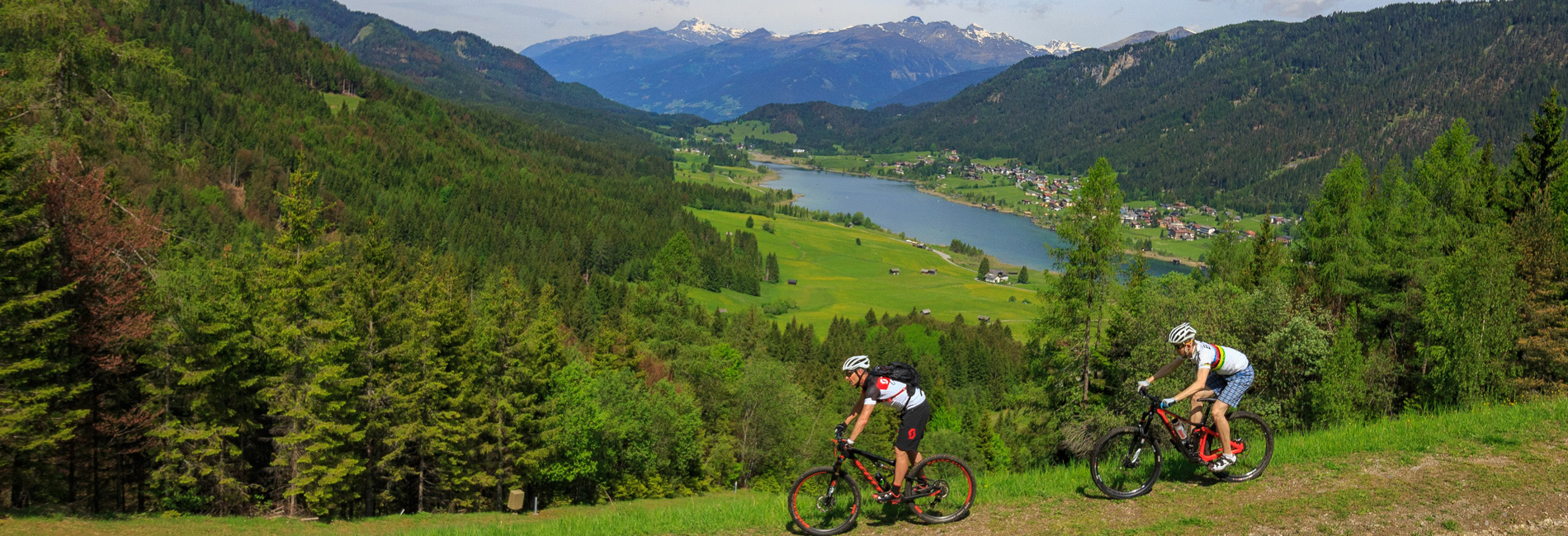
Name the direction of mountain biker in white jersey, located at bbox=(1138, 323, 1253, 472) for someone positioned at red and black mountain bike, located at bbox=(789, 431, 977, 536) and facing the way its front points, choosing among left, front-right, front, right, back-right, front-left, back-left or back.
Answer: back

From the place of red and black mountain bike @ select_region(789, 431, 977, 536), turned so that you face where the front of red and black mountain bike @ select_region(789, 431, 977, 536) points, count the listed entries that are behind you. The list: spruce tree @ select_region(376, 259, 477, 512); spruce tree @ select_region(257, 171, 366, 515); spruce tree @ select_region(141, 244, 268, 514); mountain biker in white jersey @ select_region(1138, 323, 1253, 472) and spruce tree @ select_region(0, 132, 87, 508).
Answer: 1

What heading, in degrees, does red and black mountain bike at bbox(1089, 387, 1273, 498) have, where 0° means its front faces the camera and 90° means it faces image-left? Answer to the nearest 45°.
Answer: approximately 90°

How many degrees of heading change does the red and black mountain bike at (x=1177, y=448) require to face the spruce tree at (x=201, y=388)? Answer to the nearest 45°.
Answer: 0° — it already faces it

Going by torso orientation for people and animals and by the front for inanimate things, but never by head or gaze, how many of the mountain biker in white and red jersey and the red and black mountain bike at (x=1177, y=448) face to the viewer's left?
2

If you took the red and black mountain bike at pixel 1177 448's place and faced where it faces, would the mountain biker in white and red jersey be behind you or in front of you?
in front

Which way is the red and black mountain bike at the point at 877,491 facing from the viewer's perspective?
to the viewer's left

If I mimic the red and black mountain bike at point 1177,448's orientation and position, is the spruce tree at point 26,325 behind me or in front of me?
in front

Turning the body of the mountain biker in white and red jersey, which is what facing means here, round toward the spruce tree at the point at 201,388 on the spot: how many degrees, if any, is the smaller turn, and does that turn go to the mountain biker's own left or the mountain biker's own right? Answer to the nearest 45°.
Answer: approximately 45° to the mountain biker's own right

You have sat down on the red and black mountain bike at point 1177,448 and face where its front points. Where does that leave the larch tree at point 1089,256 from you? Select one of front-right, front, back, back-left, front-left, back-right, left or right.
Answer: right

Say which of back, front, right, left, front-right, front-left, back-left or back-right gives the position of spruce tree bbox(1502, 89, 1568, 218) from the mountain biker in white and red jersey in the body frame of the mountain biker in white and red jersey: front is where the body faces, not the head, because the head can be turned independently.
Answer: back-right

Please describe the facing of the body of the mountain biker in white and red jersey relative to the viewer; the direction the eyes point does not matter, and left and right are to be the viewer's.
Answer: facing to the left of the viewer
